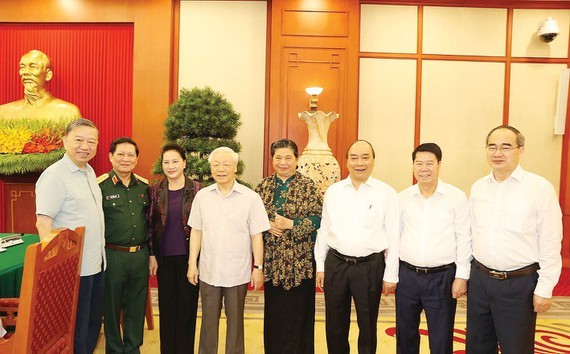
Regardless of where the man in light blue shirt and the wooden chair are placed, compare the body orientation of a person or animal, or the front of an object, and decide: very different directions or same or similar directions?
very different directions

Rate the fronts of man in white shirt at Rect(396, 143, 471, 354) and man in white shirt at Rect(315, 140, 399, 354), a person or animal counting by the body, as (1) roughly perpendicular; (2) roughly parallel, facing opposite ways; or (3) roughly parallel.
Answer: roughly parallel

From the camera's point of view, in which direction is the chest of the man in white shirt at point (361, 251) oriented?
toward the camera

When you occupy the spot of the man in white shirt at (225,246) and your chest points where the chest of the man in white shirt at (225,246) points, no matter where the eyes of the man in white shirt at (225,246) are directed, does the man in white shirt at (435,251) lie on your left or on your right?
on your left

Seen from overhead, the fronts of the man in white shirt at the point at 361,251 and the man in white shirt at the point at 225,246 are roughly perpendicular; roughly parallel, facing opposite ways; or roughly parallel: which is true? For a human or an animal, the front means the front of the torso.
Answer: roughly parallel

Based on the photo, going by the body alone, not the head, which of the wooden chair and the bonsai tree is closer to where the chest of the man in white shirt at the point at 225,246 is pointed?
the wooden chair

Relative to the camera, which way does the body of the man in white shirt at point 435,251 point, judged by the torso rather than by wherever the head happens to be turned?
toward the camera

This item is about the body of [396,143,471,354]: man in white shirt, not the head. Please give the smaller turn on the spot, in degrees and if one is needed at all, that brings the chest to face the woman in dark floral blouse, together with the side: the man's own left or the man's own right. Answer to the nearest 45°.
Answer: approximately 90° to the man's own right

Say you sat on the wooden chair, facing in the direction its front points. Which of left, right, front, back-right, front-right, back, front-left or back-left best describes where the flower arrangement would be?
front-right

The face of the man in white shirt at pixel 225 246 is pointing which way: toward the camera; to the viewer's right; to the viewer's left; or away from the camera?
toward the camera

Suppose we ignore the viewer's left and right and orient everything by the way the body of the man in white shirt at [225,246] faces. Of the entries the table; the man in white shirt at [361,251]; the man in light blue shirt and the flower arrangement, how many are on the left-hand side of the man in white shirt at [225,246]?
1

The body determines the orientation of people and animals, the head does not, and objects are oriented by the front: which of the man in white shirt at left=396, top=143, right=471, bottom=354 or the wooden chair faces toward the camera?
the man in white shirt

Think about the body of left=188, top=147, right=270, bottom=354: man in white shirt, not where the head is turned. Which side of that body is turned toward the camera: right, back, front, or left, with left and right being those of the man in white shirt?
front

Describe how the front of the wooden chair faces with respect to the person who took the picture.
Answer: facing away from the viewer and to the left of the viewer

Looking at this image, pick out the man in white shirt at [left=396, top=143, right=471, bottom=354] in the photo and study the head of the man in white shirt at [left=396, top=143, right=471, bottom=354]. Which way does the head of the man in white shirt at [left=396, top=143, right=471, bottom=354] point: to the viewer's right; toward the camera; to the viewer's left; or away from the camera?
toward the camera
